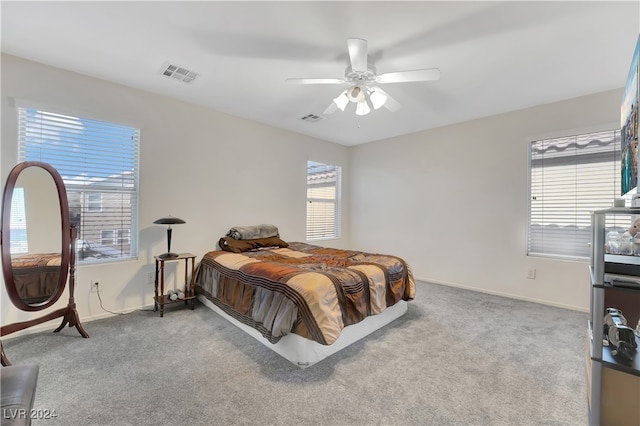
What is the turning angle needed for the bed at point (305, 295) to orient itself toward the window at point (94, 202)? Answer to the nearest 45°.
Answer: approximately 135° to its right

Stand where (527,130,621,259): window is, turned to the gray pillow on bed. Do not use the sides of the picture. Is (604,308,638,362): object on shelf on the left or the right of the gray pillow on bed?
left

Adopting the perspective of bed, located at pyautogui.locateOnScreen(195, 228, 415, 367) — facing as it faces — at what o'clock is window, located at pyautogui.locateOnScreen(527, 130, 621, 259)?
The window is roughly at 10 o'clock from the bed.

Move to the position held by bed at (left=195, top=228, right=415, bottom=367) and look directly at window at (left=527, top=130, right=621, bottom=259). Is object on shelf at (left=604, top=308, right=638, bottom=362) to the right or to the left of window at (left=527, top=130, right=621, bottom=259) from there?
right

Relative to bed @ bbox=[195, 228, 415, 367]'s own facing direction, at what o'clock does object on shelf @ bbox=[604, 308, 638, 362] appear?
The object on shelf is roughly at 12 o'clock from the bed.

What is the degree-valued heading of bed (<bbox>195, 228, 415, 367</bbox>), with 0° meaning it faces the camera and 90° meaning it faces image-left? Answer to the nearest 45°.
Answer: approximately 315°
